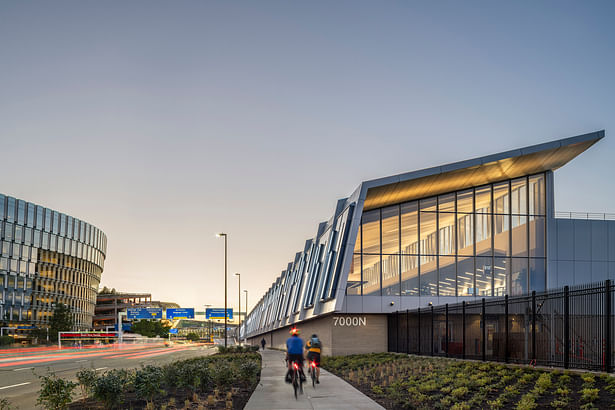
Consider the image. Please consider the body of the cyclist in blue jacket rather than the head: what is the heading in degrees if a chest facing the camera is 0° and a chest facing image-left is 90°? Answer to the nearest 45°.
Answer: approximately 180°

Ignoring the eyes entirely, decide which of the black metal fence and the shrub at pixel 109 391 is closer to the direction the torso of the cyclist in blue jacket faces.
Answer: the black metal fence

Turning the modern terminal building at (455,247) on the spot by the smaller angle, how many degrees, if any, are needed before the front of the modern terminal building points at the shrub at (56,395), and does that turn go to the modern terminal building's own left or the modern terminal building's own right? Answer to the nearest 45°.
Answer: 0° — it already faces it

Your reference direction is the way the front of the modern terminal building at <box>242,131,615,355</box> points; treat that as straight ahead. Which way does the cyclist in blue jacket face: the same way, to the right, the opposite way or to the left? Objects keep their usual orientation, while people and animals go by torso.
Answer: the opposite way

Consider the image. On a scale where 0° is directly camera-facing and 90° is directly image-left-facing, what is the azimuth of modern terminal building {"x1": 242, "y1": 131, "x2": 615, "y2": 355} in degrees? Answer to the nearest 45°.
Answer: approximately 0°

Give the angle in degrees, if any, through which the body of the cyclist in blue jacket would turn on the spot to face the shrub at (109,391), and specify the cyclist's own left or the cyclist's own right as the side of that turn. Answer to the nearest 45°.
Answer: approximately 135° to the cyclist's own left

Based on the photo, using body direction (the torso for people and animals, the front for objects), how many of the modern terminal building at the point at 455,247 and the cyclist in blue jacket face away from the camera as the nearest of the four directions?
1

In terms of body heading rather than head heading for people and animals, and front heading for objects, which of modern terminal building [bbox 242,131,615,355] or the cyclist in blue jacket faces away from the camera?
the cyclist in blue jacket
